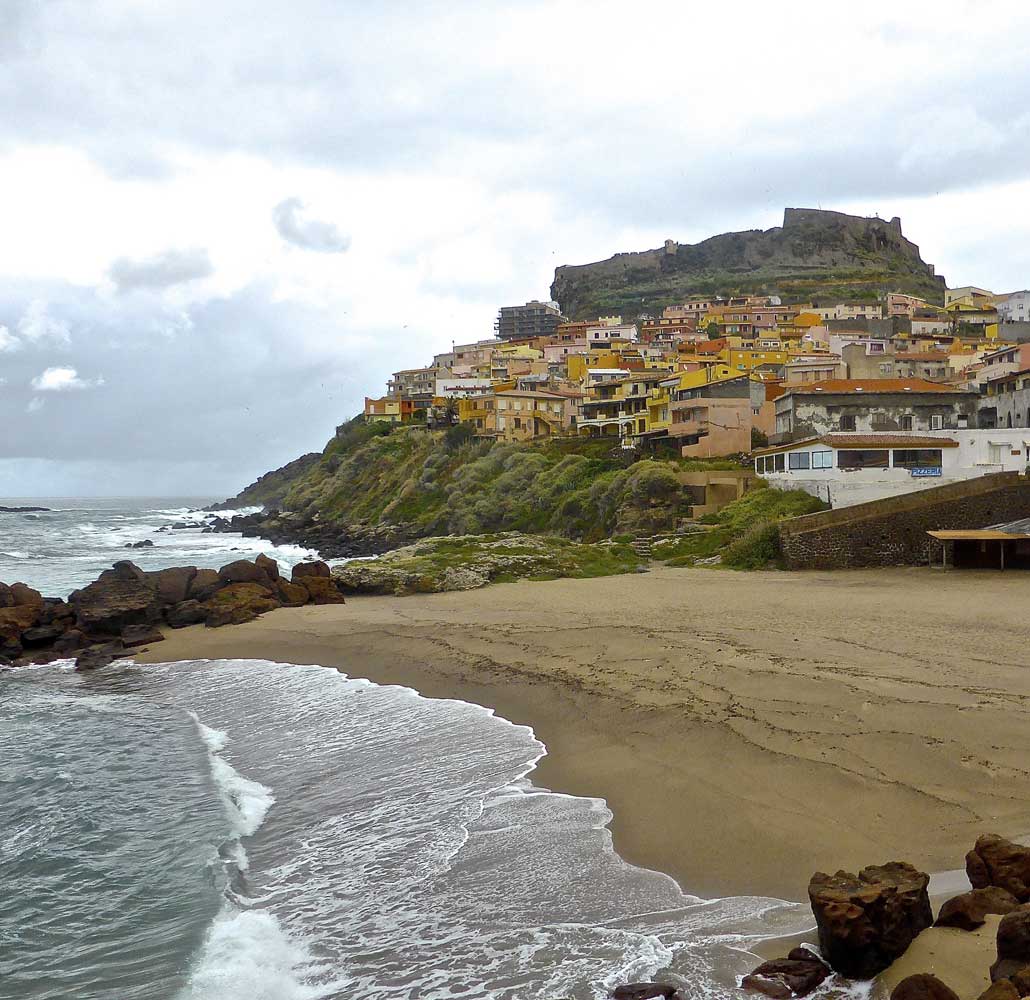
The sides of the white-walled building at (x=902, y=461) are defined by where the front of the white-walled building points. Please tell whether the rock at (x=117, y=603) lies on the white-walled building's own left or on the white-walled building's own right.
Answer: on the white-walled building's own right

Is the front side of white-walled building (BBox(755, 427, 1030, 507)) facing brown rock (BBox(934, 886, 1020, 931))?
yes

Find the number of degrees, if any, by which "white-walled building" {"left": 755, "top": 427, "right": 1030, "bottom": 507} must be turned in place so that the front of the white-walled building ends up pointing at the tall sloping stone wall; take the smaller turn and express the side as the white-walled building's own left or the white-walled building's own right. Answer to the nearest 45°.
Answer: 0° — it already faces it

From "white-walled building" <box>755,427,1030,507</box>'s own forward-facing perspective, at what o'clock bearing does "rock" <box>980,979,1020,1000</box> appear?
The rock is roughly at 12 o'clock from the white-walled building.

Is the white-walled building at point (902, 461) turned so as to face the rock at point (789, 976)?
yes

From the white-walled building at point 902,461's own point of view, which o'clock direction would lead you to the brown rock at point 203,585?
The brown rock is roughly at 2 o'clock from the white-walled building.

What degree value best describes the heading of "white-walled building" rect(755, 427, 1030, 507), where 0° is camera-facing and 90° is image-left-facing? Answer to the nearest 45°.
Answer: approximately 0°
